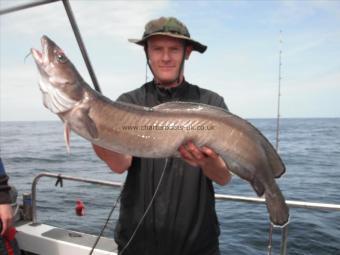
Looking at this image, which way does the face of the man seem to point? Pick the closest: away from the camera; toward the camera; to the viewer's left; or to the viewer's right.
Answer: toward the camera

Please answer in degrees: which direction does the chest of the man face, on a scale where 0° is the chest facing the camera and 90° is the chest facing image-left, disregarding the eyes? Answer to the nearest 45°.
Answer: approximately 0°
